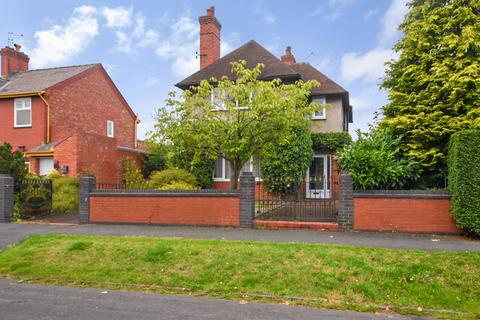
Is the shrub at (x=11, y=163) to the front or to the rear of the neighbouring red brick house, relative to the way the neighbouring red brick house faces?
to the front

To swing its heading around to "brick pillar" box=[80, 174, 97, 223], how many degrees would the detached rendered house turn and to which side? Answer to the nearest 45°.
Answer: approximately 45° to its right

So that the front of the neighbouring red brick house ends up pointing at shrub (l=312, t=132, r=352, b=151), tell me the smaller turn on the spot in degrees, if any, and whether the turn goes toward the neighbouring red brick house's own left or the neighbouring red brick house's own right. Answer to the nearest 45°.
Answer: approximately 90° to the neighbouring red brick house's own left

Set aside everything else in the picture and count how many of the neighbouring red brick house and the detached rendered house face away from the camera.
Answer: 0

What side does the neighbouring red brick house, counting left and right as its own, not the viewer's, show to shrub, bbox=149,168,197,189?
left

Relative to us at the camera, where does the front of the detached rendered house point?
facing the viewer

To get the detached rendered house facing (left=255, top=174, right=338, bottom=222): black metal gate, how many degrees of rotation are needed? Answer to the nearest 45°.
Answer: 0° — it already faces it

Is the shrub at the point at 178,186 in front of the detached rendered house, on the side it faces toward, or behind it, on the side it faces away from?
in front

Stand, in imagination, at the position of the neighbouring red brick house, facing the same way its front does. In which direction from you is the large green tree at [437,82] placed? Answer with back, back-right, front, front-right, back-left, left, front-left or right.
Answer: left

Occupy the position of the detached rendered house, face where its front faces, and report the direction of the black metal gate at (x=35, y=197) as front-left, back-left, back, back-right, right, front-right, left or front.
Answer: front-right

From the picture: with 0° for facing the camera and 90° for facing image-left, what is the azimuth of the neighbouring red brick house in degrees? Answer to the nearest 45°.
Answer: approximately 45°
